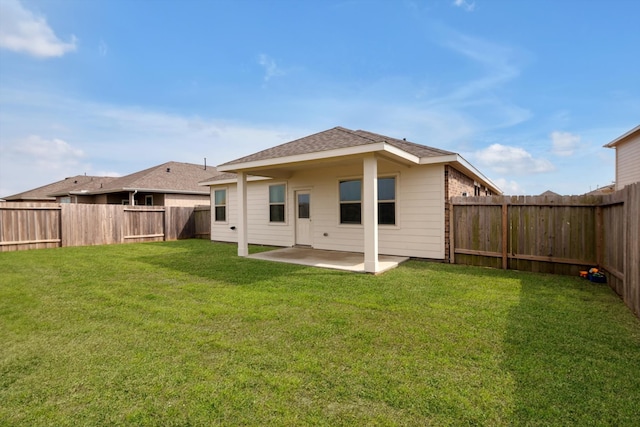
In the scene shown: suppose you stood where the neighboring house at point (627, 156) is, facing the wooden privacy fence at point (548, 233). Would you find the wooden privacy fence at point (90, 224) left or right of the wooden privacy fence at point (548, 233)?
right

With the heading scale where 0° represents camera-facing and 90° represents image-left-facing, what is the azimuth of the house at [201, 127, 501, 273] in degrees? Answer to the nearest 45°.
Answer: approximately 225°

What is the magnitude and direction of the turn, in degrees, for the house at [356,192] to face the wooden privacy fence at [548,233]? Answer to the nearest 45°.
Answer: approximately 90° to its right

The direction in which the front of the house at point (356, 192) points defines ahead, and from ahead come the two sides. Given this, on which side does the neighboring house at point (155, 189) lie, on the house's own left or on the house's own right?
on the house's own left

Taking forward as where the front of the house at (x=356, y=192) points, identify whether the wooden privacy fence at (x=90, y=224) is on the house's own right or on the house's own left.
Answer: on the house's own left
